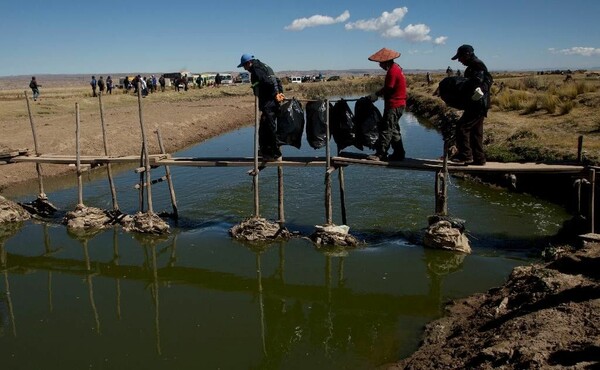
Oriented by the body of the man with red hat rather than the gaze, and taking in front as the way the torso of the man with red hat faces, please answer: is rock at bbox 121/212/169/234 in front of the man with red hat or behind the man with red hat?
in front

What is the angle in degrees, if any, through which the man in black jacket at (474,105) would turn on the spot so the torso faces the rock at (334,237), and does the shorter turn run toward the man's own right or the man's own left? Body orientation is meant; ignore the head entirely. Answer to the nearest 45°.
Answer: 0° — they already face it

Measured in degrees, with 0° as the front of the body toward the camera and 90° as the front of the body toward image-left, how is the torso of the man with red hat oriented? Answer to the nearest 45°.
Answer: approximately 90°

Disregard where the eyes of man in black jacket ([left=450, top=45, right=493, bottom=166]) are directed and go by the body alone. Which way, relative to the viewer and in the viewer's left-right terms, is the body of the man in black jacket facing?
facing to the left of the viewer

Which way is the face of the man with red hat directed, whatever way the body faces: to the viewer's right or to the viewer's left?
to the viewer's left

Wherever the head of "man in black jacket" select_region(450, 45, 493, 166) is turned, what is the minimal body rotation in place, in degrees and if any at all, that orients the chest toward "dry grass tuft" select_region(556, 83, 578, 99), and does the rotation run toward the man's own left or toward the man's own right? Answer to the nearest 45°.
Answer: approximately 90° to the man's own right

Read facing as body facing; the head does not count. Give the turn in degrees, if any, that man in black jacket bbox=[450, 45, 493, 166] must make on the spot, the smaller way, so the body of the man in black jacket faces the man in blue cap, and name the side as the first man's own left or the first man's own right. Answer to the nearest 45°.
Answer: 0° — they already face them

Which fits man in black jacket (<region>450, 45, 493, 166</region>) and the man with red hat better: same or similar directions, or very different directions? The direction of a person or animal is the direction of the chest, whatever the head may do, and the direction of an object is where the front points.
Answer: same or similar directions

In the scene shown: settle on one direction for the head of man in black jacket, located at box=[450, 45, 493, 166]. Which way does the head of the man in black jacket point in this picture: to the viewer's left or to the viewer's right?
to the viewer's left

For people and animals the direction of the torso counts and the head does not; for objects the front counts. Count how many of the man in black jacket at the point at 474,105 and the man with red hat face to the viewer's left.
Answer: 2
